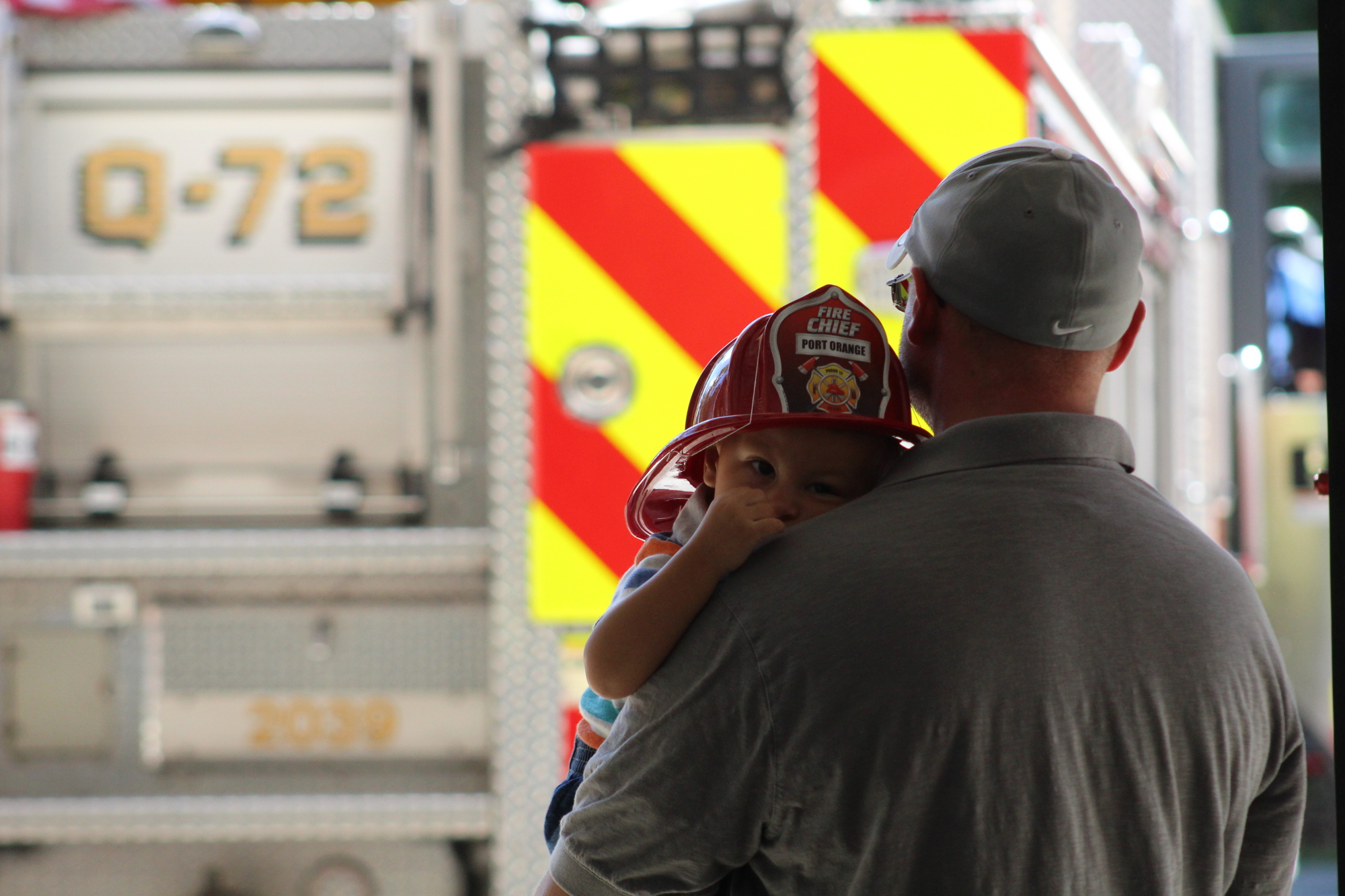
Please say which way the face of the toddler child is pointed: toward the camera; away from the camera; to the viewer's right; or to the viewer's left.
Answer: toward the camera

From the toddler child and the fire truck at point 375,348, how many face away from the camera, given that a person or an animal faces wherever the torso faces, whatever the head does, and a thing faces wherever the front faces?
1

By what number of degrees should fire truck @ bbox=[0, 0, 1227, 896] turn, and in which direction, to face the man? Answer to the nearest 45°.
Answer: approximately 135° to its right

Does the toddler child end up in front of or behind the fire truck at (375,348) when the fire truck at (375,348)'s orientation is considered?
behind

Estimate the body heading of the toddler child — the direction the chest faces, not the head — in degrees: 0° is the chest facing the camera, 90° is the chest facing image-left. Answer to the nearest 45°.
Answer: approximately 315°

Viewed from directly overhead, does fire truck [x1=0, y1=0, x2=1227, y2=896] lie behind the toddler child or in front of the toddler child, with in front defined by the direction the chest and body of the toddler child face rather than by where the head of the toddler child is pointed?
behind

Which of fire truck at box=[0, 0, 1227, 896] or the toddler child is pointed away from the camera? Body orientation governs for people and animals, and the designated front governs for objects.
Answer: the fire truck

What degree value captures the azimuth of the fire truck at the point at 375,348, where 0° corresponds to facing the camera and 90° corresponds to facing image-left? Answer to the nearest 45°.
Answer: approximately 180°
